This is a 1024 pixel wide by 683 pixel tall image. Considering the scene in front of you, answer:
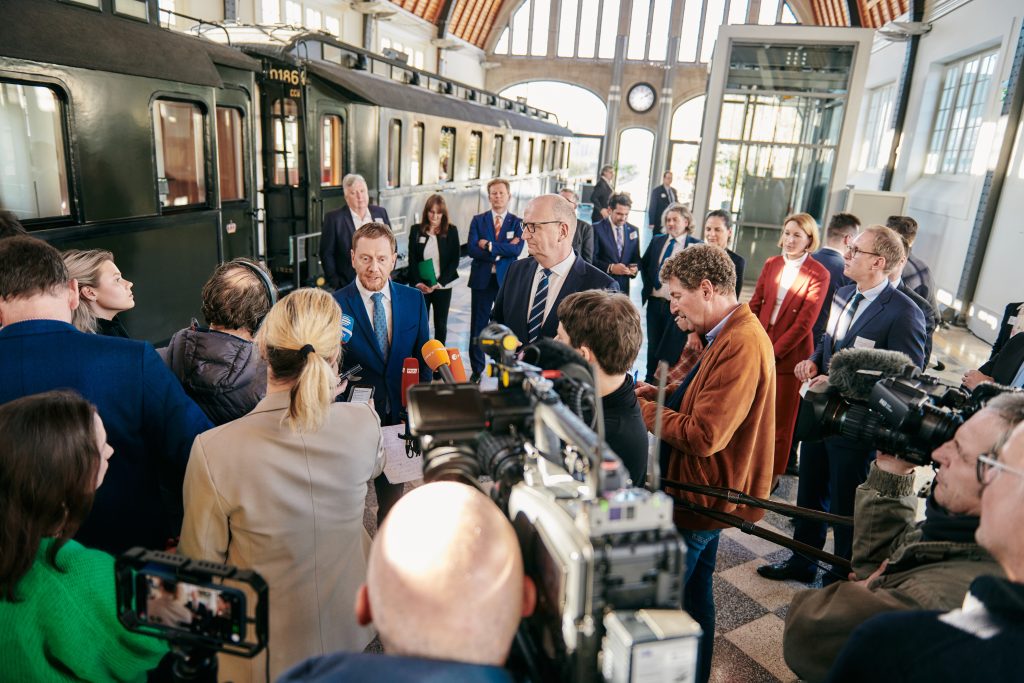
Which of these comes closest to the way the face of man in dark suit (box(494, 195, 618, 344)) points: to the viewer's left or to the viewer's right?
to the viewer's left

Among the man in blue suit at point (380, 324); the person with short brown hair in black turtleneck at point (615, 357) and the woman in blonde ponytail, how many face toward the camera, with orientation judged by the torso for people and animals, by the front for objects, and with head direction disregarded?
1

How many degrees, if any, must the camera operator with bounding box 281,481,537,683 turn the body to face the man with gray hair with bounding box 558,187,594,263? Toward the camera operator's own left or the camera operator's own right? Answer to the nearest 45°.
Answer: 0° — they already face them

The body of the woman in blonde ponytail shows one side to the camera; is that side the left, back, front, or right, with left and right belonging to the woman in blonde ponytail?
back

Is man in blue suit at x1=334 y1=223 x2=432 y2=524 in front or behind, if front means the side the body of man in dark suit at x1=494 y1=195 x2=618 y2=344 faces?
in front

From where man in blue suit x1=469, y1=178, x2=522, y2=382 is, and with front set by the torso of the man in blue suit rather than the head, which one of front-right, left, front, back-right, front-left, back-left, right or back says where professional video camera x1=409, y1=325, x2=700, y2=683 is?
front

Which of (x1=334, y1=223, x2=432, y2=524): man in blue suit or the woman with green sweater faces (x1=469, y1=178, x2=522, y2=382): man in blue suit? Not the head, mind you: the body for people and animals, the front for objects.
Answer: the woman with green sweater

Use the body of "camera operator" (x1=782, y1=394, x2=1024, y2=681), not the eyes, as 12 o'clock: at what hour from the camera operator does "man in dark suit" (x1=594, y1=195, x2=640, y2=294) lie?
The man in dark suit is roughly at 2 o'clock from the camera operator.

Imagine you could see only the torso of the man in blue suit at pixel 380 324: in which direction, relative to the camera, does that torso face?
toward the camera

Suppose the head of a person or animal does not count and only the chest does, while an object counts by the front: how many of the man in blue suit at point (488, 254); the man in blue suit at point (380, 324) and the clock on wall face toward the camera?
3

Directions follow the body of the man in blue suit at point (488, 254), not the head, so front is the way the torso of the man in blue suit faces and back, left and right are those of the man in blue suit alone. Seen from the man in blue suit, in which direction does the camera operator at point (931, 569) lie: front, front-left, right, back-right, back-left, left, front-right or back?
front

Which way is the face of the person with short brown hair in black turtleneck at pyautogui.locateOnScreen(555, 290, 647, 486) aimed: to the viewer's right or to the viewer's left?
to the viewer's left

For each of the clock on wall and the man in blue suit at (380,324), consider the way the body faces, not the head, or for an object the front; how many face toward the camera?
2

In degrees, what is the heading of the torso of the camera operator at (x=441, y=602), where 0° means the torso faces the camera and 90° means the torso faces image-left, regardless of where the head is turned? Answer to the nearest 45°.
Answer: approximately 180°

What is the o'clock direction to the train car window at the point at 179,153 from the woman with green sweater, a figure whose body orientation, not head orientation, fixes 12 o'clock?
The train car window is roughly at 11 o'clock from the woman with green sweater.

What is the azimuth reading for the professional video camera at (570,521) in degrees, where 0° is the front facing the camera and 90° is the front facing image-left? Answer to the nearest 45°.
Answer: approximately 135°

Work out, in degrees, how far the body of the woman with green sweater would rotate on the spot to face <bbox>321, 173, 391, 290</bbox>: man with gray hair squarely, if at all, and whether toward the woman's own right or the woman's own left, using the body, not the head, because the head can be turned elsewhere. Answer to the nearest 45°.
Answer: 0° — they already face them

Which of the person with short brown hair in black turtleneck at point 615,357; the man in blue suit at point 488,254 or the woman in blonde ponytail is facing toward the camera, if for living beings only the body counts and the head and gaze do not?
the man in blue suit

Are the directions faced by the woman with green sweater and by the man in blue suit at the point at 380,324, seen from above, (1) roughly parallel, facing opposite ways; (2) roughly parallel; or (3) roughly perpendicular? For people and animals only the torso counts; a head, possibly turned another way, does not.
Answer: roughly parallel, facing opposite ways
